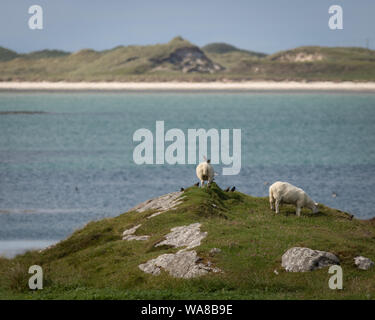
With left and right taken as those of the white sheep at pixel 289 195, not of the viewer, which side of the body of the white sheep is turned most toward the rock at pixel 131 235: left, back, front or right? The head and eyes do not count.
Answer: back

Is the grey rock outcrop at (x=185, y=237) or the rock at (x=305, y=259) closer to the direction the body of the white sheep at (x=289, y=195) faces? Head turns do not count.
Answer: the rock

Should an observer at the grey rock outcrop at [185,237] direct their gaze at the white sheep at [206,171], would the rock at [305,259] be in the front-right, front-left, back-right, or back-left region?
back-right

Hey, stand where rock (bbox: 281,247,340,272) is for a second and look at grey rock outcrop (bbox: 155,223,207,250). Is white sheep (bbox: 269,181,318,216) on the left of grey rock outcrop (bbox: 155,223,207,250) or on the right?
right

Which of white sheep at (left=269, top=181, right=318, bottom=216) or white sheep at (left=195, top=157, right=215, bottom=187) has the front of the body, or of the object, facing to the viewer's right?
white sheep at (left=269, top=181, right=318, bottom=216)

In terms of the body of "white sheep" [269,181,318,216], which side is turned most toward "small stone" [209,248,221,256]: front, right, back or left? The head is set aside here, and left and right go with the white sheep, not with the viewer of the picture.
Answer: right

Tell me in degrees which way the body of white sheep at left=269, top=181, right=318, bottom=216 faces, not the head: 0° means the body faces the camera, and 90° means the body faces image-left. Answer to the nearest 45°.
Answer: approximately 270°

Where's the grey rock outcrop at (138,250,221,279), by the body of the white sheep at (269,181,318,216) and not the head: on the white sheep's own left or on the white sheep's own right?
on the white sheep's own right
